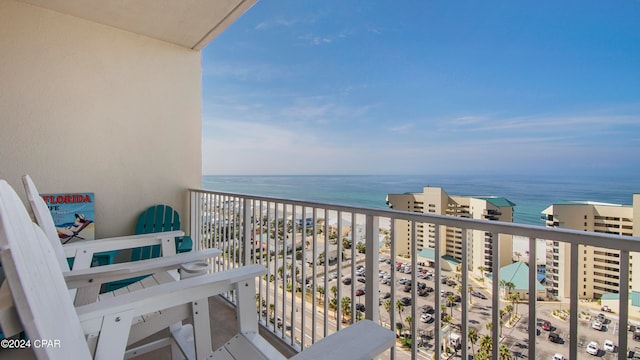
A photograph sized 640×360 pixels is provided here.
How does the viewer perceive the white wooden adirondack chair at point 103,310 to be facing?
facing to the right of the viewer

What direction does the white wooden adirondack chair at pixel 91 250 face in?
to the viewer's right

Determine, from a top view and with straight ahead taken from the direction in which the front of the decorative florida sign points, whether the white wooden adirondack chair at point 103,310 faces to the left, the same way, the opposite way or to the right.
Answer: to the left

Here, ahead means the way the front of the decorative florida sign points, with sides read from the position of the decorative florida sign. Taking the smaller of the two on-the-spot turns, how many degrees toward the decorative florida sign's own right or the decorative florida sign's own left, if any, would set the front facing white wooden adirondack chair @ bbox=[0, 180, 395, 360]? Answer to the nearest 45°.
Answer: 0° — it already faces it

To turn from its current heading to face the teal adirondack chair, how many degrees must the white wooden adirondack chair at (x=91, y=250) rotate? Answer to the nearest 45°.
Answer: approximately 90° to its left

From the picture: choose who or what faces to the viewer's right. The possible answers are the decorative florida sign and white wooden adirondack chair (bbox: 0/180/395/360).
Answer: the white wooden adirondack chair
